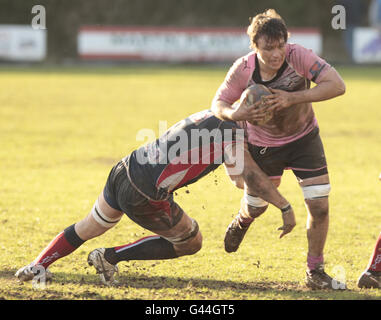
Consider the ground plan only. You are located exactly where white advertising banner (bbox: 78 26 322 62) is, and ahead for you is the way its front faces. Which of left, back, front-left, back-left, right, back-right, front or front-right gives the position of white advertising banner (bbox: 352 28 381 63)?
left

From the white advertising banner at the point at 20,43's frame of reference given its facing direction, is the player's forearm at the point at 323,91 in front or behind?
in front

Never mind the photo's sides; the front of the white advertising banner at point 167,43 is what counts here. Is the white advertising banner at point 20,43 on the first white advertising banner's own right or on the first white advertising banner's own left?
on the first white advertising banner's own right

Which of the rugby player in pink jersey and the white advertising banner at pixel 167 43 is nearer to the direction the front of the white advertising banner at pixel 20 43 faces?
the rugby player in pink jersey

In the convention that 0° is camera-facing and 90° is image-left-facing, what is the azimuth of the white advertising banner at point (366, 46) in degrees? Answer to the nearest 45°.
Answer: approximately 0°

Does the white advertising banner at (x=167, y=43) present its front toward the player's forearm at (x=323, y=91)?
yes

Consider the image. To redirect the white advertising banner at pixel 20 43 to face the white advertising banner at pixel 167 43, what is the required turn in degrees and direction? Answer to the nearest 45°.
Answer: approximately 90° to its left

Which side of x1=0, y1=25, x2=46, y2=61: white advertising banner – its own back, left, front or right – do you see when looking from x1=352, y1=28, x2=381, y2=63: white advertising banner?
left

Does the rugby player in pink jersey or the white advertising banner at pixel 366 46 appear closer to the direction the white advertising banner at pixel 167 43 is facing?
the rugby player in pink jersey

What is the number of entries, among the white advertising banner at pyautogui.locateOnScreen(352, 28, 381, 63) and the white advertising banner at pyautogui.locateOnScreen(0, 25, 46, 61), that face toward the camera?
2

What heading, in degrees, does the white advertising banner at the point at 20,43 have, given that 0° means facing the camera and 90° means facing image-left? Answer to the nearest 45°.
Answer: approximately 0°

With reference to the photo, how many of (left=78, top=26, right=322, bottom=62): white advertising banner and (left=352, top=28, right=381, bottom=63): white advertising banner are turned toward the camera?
2

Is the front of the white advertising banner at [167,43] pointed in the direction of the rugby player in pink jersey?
yes

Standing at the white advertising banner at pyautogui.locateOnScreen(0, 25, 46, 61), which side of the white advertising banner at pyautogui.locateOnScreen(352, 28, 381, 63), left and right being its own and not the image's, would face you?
right
